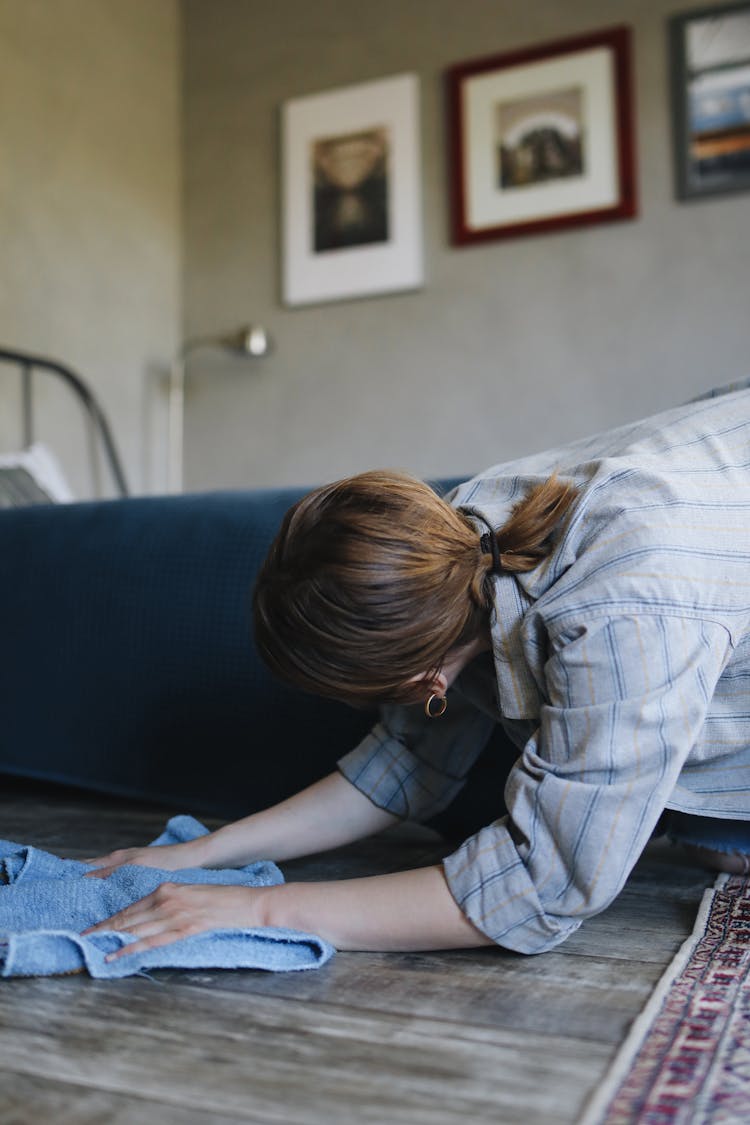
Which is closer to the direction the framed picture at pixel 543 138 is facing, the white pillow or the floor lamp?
the white pillow

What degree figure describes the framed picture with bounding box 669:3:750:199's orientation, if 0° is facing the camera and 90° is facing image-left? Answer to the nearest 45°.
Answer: approximately 45°

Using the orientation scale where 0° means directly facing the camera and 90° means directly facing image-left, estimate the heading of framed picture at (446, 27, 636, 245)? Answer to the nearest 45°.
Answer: approximately 45°

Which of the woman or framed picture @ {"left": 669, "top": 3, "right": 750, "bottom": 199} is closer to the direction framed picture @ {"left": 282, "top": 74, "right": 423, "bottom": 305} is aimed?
the woman

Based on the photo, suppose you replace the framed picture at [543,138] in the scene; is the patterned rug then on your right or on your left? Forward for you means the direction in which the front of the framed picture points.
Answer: on your left

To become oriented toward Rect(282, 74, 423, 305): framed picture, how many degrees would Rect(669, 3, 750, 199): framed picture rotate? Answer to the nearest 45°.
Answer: approximately 45° to its right
